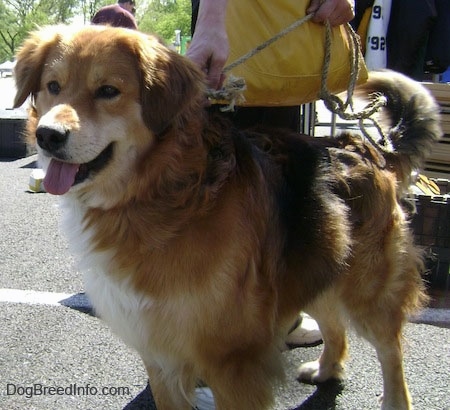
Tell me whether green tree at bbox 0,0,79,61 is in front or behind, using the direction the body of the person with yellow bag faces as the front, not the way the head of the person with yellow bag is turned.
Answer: behind

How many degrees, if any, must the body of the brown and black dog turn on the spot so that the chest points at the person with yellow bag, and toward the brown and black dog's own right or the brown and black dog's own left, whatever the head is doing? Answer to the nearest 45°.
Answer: approximately 135° to the brown and black dog's own right

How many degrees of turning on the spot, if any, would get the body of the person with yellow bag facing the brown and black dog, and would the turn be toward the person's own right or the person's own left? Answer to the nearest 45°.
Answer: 0° — they already face it

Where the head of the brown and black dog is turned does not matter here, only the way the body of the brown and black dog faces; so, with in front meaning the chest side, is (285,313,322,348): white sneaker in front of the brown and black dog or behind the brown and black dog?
behind

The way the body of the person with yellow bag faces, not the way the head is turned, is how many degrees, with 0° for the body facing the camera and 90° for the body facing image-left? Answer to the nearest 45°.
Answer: approximately 0°

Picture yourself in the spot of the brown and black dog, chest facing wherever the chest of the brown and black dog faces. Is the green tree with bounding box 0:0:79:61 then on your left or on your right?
on your right
